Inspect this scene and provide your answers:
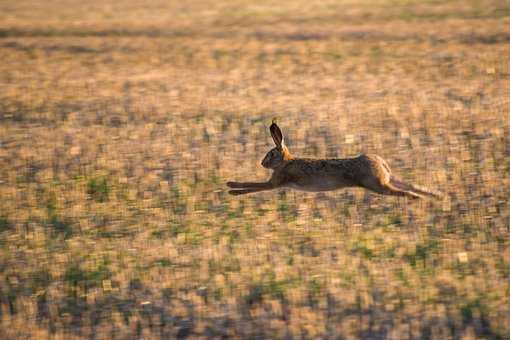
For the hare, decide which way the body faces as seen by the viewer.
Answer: to the viewer's left

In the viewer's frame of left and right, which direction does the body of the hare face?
facing to the left of the viewer
